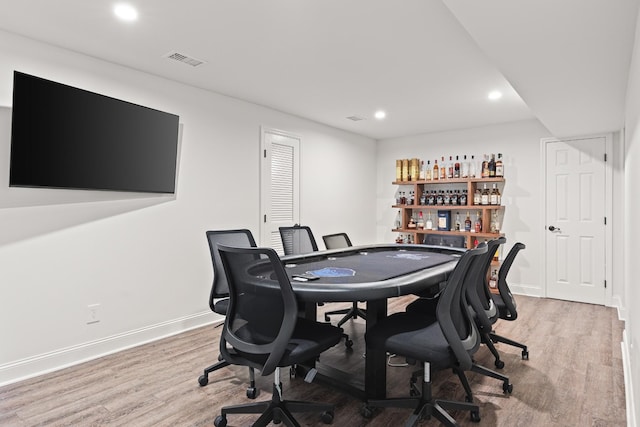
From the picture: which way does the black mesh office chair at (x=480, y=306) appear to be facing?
to the viewer's left

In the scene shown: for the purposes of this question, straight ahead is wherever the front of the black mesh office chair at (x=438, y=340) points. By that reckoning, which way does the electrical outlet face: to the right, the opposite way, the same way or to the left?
the opposite way

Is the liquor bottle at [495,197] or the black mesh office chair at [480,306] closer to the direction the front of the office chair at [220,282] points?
the black mesh office chair

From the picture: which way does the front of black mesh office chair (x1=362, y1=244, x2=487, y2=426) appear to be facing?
to the viewer's left

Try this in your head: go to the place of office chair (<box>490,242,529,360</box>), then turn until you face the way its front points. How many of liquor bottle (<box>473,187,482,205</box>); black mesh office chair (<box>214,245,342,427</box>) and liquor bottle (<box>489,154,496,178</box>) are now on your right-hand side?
2

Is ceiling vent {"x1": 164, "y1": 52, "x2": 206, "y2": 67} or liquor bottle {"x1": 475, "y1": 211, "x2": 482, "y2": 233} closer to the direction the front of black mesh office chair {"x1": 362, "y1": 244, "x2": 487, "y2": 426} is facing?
the ceiling vent

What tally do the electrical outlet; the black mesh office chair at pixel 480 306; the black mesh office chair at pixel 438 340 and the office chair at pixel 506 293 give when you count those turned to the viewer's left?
3

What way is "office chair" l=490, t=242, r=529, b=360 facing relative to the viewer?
to the viewer's left

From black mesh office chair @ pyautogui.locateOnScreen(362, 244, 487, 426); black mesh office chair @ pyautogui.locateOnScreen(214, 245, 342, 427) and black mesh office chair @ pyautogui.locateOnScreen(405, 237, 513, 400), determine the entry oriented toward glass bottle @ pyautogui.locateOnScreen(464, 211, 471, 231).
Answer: black mesh office chair @ pyautogui.locateOnScreen(214, 245, 342, 427)

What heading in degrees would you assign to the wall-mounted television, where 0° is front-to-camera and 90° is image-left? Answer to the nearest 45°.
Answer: approximately 315°
